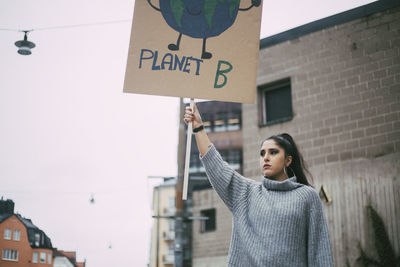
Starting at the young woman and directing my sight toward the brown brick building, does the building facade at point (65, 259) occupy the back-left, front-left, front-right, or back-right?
front-left

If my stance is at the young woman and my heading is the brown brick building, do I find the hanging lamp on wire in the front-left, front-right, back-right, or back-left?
front-left

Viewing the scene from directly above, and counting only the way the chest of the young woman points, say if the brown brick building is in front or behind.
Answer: behind

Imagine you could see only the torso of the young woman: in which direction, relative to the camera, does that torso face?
toward the camera

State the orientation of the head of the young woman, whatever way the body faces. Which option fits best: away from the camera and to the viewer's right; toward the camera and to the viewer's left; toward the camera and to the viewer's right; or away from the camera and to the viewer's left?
toward the camera and to the viewer's left

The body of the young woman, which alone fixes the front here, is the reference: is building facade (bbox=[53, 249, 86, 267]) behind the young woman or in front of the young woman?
behind

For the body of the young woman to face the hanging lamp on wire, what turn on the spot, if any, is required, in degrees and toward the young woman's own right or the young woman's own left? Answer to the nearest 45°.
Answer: approximately 135° to the young woman's own right
